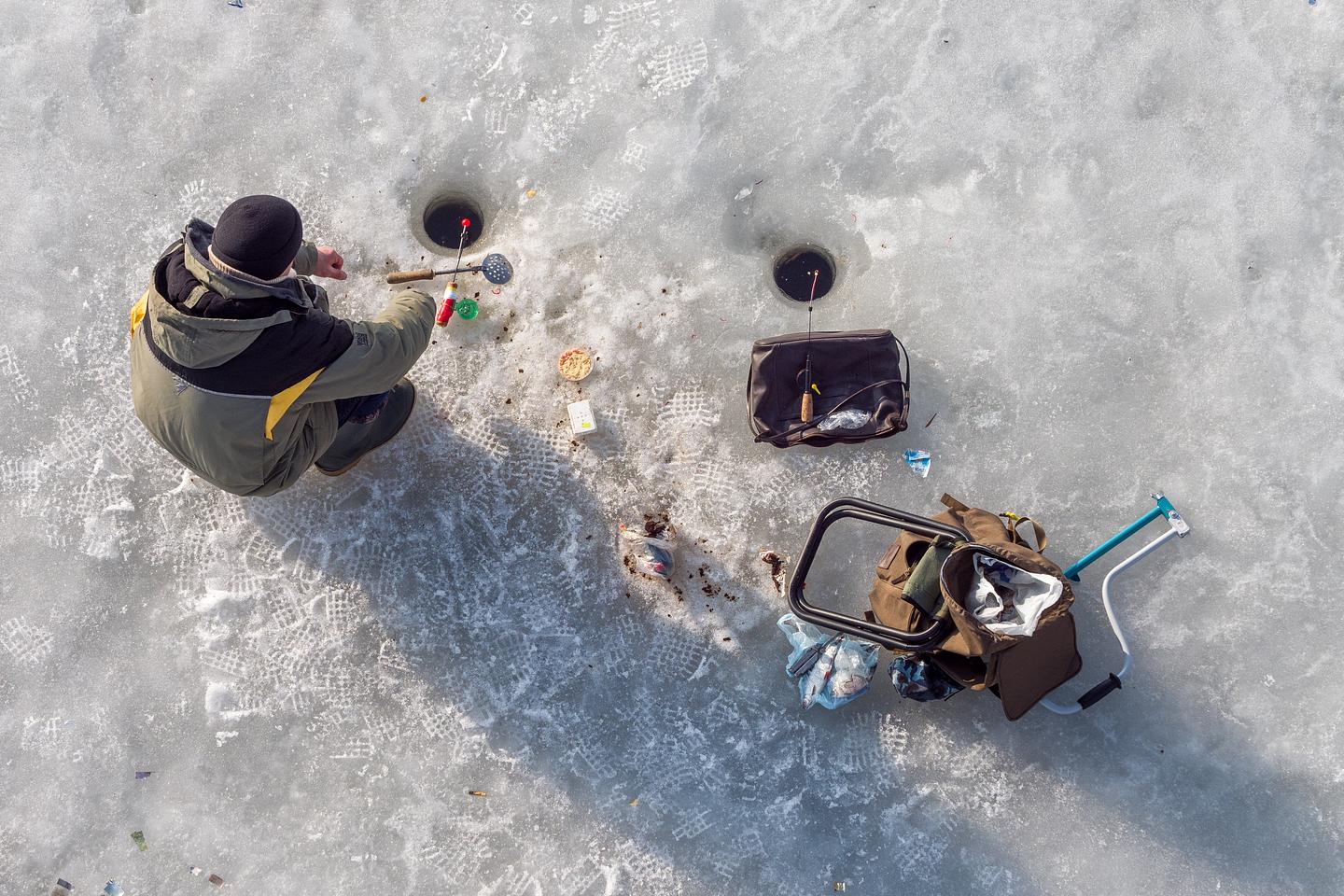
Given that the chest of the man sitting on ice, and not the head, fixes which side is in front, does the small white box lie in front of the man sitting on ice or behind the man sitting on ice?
in front

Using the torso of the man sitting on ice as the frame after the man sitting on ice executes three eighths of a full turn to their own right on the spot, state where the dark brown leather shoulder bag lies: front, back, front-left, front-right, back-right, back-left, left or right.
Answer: left

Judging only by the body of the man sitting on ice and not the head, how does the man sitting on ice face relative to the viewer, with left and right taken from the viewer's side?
facing away from the viewer and to the right of the viewer

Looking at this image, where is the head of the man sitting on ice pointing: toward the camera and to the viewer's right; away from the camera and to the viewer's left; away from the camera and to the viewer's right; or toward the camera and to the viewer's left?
away from the camera and to the viewer's right

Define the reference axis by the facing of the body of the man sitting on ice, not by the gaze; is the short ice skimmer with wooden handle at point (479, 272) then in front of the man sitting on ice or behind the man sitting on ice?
in front
